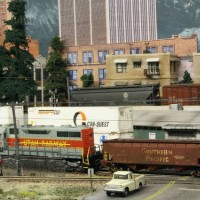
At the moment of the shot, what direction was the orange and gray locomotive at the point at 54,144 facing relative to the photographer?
facing away from the viewer and to the left of the viewer

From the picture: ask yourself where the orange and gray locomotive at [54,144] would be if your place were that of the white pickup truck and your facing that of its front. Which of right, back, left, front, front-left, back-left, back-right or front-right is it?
right

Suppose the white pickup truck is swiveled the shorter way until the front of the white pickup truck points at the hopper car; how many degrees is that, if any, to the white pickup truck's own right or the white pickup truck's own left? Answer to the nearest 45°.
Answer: approximately 180°

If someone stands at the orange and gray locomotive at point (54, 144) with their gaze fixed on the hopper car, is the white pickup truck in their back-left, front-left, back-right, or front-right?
front-right

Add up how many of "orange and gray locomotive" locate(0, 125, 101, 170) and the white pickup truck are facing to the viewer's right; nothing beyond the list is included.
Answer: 0

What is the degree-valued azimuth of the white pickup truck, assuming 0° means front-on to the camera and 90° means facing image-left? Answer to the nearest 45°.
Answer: approximately 45°
